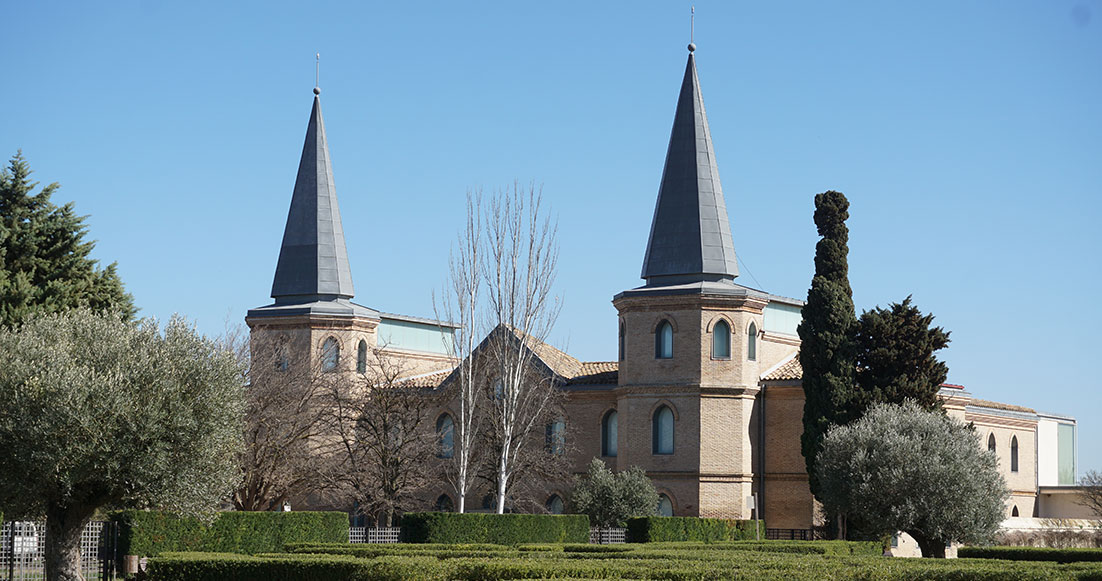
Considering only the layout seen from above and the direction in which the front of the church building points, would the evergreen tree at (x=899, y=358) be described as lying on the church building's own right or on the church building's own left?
on the church building's own left

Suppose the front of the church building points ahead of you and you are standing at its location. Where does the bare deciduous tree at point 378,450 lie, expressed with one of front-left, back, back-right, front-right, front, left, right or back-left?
front-right

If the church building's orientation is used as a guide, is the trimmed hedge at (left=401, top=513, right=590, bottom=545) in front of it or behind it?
in front

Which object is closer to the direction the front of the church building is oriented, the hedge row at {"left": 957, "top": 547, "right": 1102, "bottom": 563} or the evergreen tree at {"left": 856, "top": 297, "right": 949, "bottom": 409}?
the hedge row

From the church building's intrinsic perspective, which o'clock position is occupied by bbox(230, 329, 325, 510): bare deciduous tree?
The bare deciduous tree is roughly at 1 o'clock from the church building.

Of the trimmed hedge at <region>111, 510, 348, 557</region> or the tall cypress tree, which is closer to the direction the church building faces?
the trimmed hedge

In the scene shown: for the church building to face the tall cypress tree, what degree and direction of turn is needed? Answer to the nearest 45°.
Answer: approximately 90° to its left

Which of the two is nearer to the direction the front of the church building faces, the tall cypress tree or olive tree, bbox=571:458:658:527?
the olive tree

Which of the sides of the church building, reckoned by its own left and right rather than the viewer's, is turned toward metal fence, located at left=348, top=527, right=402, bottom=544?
front

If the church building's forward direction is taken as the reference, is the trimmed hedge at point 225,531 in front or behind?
in front

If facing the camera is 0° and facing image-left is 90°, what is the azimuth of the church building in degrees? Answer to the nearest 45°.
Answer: approximately 45°

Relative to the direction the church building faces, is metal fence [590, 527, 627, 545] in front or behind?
in front
